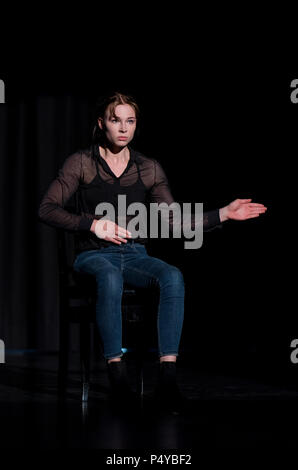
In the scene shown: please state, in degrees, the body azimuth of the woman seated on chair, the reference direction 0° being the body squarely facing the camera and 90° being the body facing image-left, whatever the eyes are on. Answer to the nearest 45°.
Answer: approximately 315°
